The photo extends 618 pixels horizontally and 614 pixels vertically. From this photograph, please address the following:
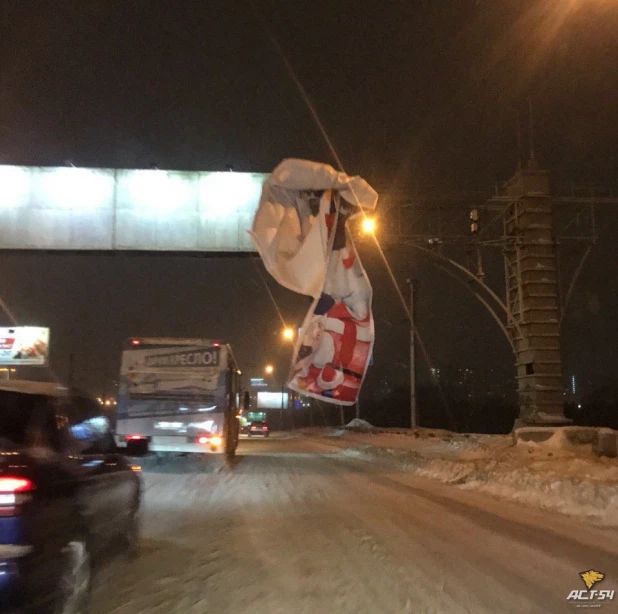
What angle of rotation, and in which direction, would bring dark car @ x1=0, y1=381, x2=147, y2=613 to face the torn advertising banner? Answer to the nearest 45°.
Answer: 0° — it already faces it

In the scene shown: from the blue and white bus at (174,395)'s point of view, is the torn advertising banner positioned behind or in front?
behind

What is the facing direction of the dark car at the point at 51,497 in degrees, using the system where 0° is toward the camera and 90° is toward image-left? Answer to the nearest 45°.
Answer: approximately 225°

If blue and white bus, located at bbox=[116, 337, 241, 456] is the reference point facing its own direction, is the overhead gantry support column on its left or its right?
on its right

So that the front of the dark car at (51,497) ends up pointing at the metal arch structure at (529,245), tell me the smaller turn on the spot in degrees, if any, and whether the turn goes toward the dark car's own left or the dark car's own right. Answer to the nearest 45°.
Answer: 0° — it already faces it

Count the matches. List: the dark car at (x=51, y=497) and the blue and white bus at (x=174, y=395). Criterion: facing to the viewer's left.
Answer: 0

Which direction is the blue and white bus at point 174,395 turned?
away from the camera

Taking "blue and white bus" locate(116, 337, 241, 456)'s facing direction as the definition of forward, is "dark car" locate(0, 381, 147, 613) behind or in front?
behind

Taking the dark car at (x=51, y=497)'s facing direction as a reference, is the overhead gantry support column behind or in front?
in front

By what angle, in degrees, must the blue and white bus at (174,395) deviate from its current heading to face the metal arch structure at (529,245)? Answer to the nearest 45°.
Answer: approximately 90° to its right

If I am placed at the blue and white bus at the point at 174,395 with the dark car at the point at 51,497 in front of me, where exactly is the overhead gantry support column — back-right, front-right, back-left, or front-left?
back-left
